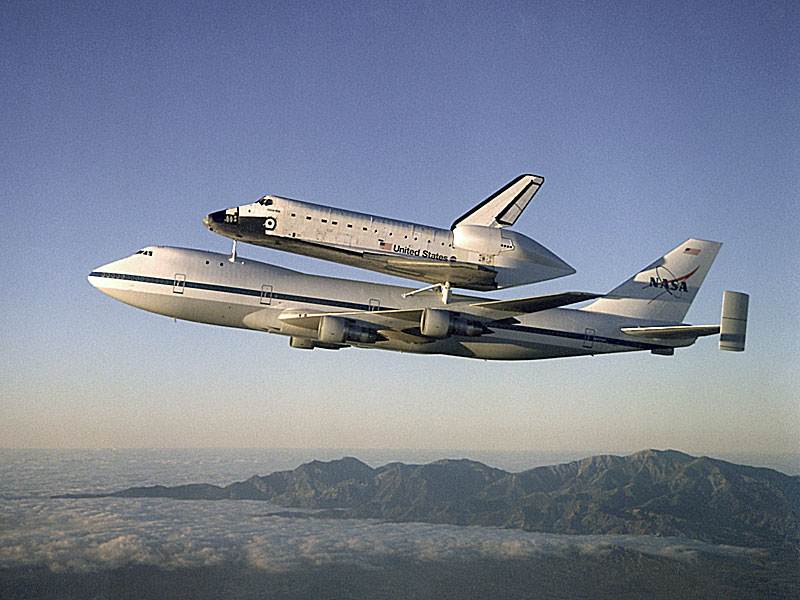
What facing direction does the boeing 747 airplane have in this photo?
to the viewer's left

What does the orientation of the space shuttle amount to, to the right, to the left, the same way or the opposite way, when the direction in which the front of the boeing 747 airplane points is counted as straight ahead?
the same way

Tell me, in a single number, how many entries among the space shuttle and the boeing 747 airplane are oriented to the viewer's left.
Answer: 2

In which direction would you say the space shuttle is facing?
to the viewer's left
